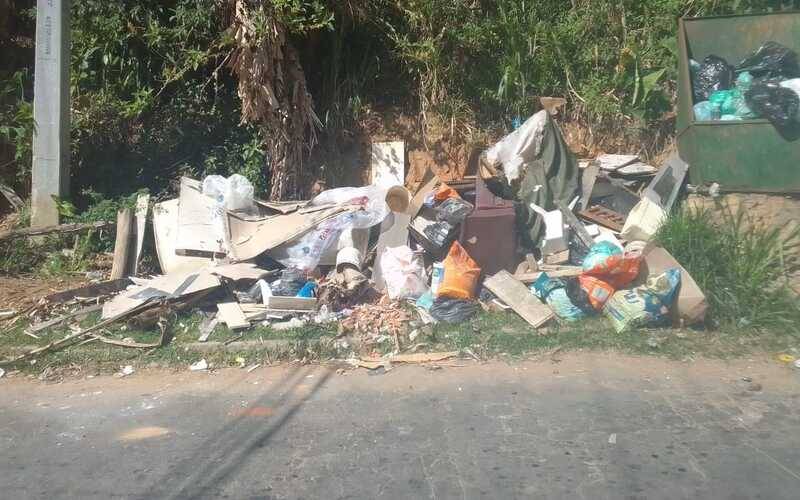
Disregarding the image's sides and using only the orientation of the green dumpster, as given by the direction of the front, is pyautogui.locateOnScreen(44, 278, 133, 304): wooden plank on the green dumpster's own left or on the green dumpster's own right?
on the green dumpster's own right

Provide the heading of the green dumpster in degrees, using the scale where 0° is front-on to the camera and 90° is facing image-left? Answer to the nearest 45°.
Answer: approximately 0°

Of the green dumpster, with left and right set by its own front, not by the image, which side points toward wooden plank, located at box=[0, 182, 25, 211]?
right

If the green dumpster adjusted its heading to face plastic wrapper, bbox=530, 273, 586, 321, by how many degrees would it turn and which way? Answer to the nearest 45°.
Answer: approximately 45° to its right

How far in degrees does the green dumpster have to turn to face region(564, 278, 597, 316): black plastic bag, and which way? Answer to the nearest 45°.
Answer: approximately 45° to its right

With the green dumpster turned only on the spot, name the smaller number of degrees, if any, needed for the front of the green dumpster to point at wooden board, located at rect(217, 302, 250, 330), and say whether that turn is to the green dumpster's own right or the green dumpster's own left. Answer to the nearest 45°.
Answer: approximately 45° to the green dumpster's own right

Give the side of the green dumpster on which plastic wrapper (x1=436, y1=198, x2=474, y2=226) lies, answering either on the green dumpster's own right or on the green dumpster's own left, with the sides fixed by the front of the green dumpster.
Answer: on the green dumpster's own right

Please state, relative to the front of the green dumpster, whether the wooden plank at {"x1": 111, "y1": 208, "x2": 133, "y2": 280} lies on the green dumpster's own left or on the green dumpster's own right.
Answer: on the green dumpster's own right
